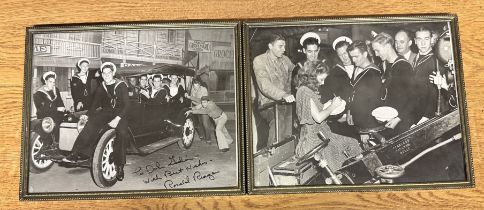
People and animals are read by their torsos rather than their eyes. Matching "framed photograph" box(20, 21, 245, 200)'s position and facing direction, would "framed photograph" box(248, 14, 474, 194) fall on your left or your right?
on your left

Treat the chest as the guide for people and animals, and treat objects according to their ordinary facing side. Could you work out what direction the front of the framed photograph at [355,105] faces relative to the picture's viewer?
facing the viewer

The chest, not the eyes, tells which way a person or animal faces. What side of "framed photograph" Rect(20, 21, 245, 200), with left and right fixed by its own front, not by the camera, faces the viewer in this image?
front

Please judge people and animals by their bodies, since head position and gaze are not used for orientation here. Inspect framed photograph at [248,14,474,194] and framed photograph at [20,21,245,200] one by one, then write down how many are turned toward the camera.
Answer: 2
